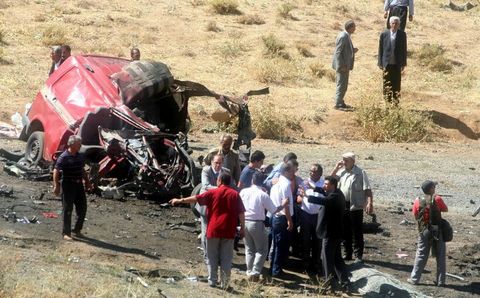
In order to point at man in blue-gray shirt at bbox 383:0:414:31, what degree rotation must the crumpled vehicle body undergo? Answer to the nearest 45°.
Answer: approximately 90° to its left

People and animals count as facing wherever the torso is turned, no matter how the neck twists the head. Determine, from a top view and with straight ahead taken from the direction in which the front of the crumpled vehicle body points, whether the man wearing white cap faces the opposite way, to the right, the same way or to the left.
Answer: to the right

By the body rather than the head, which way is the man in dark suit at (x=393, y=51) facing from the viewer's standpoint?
toward the camera

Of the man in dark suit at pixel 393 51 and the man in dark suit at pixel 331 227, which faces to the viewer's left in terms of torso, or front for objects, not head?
the man in dark suit at pixel 331 227

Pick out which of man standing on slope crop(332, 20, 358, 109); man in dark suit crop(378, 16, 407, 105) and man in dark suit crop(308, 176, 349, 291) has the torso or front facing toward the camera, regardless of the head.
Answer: man in dark suit crop(378, 16, 407, 105)

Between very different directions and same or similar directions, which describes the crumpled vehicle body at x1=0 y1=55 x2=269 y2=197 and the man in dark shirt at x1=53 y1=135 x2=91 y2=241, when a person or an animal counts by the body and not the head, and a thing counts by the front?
same or similar directions

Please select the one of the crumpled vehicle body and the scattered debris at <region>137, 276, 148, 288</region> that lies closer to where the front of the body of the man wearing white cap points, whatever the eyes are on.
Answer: the scattered debris

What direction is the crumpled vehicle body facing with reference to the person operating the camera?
facing the viewer and to the right of the viewer

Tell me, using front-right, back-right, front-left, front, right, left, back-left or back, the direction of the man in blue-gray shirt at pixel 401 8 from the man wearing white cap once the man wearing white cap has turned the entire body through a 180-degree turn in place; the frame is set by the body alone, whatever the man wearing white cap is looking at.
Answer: front-left

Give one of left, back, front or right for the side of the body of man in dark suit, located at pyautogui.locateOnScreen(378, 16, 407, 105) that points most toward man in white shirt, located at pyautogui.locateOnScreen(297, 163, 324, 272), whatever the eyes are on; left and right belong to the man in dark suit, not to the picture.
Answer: front

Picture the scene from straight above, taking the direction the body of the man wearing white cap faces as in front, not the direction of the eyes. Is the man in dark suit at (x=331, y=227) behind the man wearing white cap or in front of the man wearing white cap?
in front
